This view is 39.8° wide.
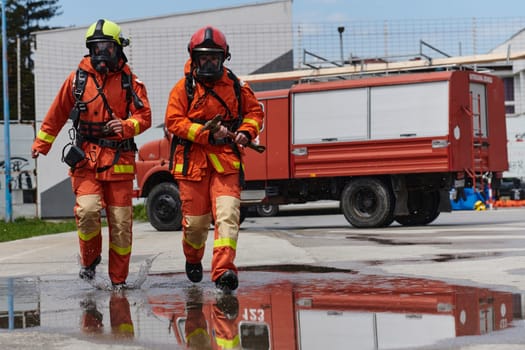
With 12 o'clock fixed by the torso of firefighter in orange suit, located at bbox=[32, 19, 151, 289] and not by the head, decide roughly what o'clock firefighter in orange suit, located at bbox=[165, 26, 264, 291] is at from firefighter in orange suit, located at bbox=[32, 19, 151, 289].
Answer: firefighter in orange suit, located at bbox=[165, 26, 264, 291] is roughly at 10 o'clock from firefighter in orange suit, located at bbox=[32, 19, 151, 289].

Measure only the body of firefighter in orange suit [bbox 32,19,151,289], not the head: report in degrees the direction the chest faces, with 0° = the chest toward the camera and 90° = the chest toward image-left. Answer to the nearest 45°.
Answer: approximately 0°

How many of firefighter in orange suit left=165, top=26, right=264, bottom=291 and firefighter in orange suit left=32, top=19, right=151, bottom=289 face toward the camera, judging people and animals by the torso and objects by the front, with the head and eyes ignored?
2

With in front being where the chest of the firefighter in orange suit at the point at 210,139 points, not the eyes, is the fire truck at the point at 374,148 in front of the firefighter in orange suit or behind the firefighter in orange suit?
behind

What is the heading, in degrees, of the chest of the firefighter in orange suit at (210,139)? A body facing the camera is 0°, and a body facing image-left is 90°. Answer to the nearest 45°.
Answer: approximately 0°

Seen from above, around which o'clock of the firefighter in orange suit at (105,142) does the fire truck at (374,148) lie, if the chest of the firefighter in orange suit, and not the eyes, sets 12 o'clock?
The fire truck is roughly at 7 o'clock from the firefighter in orange suit.
